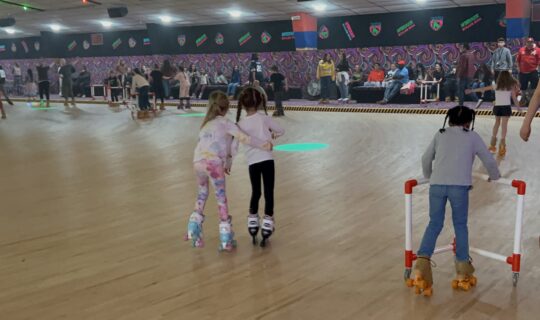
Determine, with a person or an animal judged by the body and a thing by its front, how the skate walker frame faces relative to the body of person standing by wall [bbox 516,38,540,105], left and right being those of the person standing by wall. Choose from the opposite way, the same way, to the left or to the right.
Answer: the opposite way

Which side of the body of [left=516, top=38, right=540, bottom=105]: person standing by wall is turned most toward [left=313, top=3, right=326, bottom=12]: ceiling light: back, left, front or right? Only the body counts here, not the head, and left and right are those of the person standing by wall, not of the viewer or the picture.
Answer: right

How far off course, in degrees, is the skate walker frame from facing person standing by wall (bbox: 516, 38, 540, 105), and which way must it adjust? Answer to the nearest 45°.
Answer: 0° — it already faces them

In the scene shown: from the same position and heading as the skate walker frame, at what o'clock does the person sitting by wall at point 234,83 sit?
The person sitting by wall is roughly at 11 o'clock from the skate walker frame.

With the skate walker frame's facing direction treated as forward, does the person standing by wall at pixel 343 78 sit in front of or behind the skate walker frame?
in front

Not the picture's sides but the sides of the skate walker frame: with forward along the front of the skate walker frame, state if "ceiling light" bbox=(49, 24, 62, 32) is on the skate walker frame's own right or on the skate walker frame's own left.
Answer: on the skate walker frame's own left

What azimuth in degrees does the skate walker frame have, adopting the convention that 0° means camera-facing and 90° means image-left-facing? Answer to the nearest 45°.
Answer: approximately 180°

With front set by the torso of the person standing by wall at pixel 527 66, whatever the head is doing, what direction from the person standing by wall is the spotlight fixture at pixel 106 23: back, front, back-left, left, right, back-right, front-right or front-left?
right

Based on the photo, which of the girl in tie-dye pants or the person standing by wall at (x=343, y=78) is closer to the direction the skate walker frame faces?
the person standing by wall

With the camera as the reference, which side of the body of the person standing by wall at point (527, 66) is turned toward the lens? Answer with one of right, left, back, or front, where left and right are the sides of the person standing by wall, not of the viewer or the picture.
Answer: front

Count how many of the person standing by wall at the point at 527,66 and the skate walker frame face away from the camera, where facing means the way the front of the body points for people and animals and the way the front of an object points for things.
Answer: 1

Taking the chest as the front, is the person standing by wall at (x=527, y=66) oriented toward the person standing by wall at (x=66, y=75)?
no

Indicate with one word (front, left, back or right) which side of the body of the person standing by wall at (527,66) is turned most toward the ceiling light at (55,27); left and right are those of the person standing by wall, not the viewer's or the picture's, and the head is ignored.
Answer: right

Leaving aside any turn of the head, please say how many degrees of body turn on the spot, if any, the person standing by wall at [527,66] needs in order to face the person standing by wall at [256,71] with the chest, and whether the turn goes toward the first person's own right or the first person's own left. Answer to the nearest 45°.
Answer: approximately 90° to the first person's own right

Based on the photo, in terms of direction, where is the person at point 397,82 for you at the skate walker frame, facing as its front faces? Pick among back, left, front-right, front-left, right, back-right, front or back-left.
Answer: front

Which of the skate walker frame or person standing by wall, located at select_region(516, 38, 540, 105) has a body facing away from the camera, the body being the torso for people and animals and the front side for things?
the skate walker frame

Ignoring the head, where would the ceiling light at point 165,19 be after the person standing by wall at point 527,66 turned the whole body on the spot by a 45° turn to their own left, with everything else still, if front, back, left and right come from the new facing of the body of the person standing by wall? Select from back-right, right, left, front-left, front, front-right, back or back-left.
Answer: back-right

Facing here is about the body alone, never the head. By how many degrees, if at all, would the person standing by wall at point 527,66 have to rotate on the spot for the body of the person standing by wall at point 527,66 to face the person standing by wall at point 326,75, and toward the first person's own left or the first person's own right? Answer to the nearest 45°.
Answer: approximately 90° to the first person's own right
